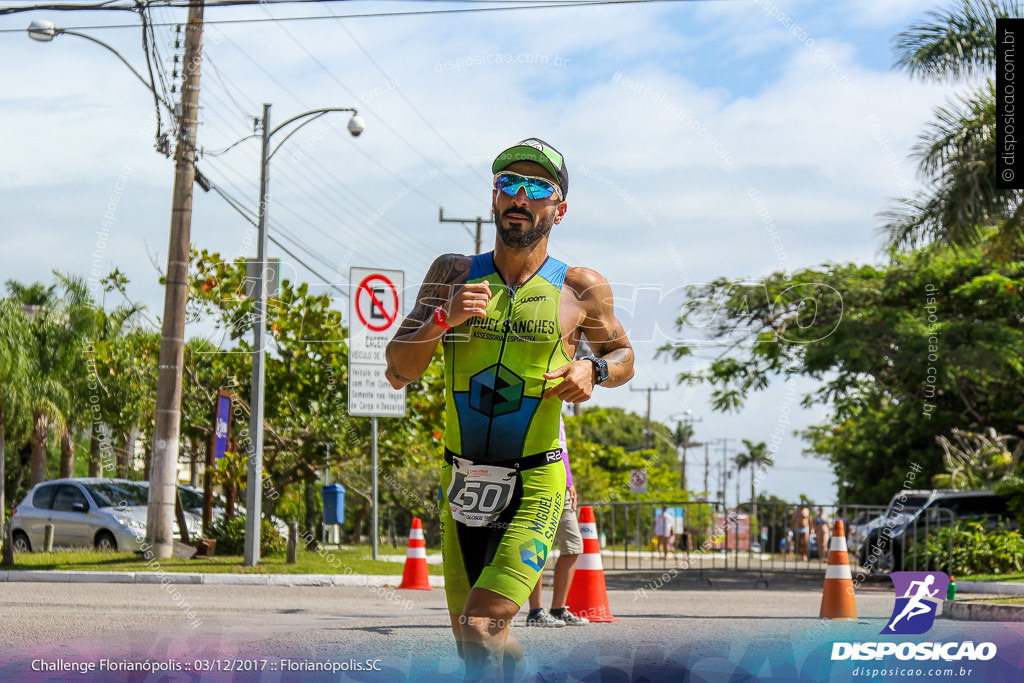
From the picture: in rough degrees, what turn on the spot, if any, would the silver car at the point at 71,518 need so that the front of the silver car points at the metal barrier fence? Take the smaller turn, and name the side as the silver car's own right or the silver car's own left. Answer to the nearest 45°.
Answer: approximately 45° to the silver car's own left

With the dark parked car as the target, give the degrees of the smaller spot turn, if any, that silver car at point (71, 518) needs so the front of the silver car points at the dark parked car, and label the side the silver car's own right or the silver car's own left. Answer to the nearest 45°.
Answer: approximately 45° to the silver car's own left

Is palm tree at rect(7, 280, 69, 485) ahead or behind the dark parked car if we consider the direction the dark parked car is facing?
ahead

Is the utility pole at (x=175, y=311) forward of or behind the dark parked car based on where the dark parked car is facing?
forward

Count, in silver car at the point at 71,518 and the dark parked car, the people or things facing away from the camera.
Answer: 0

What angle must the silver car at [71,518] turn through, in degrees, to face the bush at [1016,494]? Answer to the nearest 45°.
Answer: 0° — it already faces it

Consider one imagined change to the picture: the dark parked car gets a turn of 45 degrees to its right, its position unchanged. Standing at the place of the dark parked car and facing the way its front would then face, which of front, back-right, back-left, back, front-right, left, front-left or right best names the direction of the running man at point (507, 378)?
left

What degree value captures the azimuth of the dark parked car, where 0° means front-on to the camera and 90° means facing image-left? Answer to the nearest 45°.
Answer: approximately 45°

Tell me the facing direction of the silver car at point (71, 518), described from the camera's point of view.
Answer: facing the viewer and to the right of the viewer
